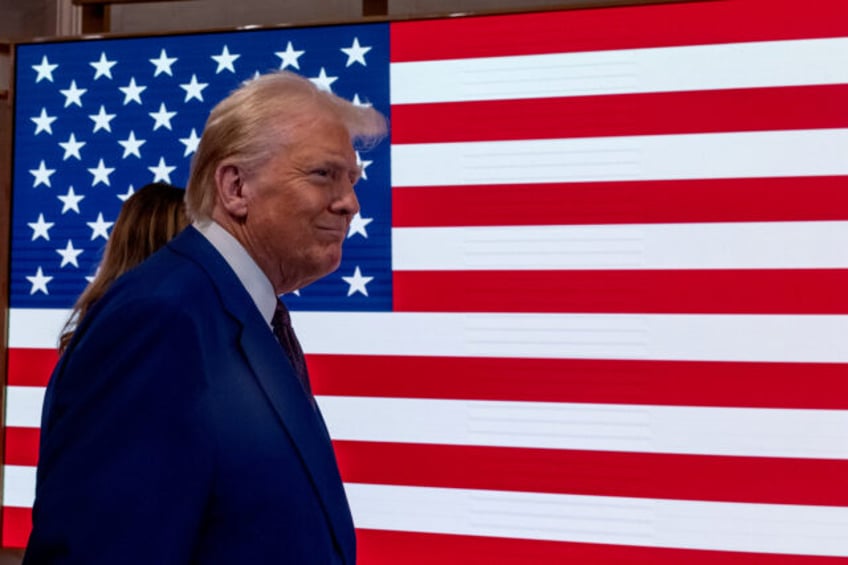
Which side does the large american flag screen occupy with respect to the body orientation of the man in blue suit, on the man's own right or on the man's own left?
on the man's own left

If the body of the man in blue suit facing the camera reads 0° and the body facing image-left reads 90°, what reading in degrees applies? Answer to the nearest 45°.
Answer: approximately 270°
